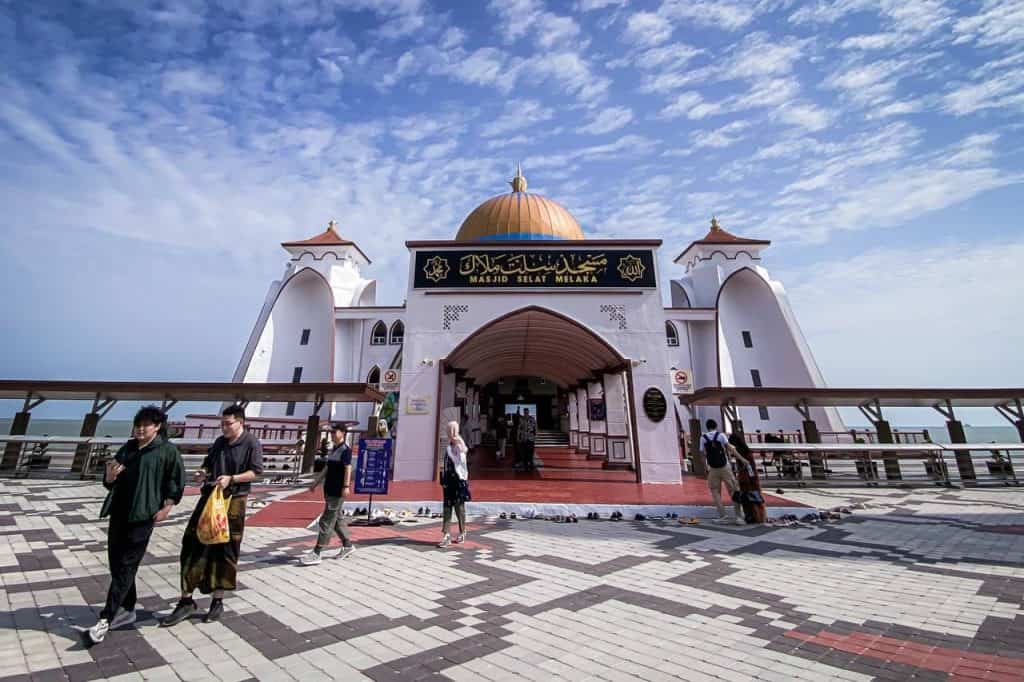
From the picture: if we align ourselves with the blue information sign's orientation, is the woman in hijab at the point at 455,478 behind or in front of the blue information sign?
in front

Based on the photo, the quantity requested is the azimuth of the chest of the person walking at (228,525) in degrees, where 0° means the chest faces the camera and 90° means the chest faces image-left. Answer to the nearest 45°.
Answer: approximately 45°

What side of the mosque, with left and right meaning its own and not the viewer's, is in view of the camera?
front

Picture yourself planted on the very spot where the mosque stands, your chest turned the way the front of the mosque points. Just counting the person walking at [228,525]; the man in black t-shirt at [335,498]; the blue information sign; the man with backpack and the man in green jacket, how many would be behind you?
0

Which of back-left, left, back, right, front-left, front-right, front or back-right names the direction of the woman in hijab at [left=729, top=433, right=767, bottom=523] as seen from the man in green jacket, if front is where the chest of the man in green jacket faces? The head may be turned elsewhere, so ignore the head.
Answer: back-left

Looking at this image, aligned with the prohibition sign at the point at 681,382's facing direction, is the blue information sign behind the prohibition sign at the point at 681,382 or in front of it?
in front

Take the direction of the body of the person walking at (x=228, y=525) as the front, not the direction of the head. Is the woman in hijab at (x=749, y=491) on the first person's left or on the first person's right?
on the first person's left

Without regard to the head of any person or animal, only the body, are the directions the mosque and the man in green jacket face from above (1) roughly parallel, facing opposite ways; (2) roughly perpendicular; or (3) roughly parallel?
roughly parallel

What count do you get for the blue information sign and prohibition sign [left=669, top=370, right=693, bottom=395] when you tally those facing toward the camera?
2

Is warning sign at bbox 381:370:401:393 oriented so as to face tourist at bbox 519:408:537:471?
no

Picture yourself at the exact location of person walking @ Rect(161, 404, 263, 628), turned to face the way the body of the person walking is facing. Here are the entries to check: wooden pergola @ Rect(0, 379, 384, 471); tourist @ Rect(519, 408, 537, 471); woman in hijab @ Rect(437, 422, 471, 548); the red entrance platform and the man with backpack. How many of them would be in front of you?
0

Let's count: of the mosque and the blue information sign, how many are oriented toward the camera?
2

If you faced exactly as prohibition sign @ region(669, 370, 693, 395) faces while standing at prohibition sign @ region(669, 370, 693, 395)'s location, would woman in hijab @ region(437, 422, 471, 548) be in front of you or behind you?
in front

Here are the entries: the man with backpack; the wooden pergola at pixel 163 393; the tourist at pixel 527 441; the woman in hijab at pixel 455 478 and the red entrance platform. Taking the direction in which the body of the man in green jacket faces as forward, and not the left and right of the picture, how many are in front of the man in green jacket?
0

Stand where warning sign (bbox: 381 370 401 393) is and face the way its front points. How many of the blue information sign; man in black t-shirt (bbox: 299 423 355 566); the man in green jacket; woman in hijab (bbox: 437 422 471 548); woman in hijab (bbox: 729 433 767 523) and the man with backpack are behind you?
0

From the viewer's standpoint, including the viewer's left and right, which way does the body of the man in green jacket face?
facing the viewer and to the left of the viewer

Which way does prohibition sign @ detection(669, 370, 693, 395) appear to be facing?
toward the camera

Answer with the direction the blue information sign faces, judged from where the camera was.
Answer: facing the viewer

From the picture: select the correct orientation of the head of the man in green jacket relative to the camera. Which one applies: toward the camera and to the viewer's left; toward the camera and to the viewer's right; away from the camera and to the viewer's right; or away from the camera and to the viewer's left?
toward the camera and to the viewer's left

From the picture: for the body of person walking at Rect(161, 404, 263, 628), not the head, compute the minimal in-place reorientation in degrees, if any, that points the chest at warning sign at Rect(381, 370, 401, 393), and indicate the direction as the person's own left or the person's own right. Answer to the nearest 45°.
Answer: approximately 180°
